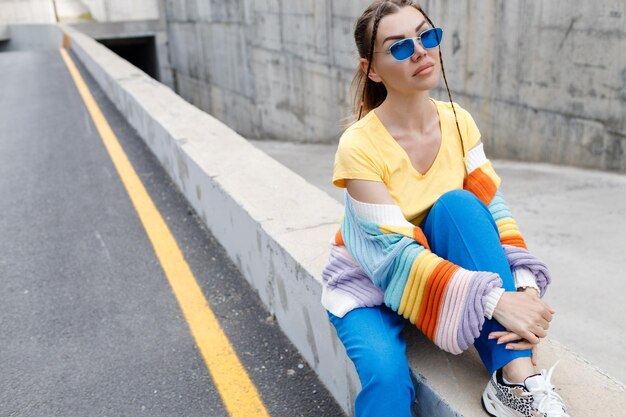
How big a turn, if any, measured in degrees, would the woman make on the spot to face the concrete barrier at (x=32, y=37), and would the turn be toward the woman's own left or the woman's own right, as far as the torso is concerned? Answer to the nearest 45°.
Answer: approximately 180°
